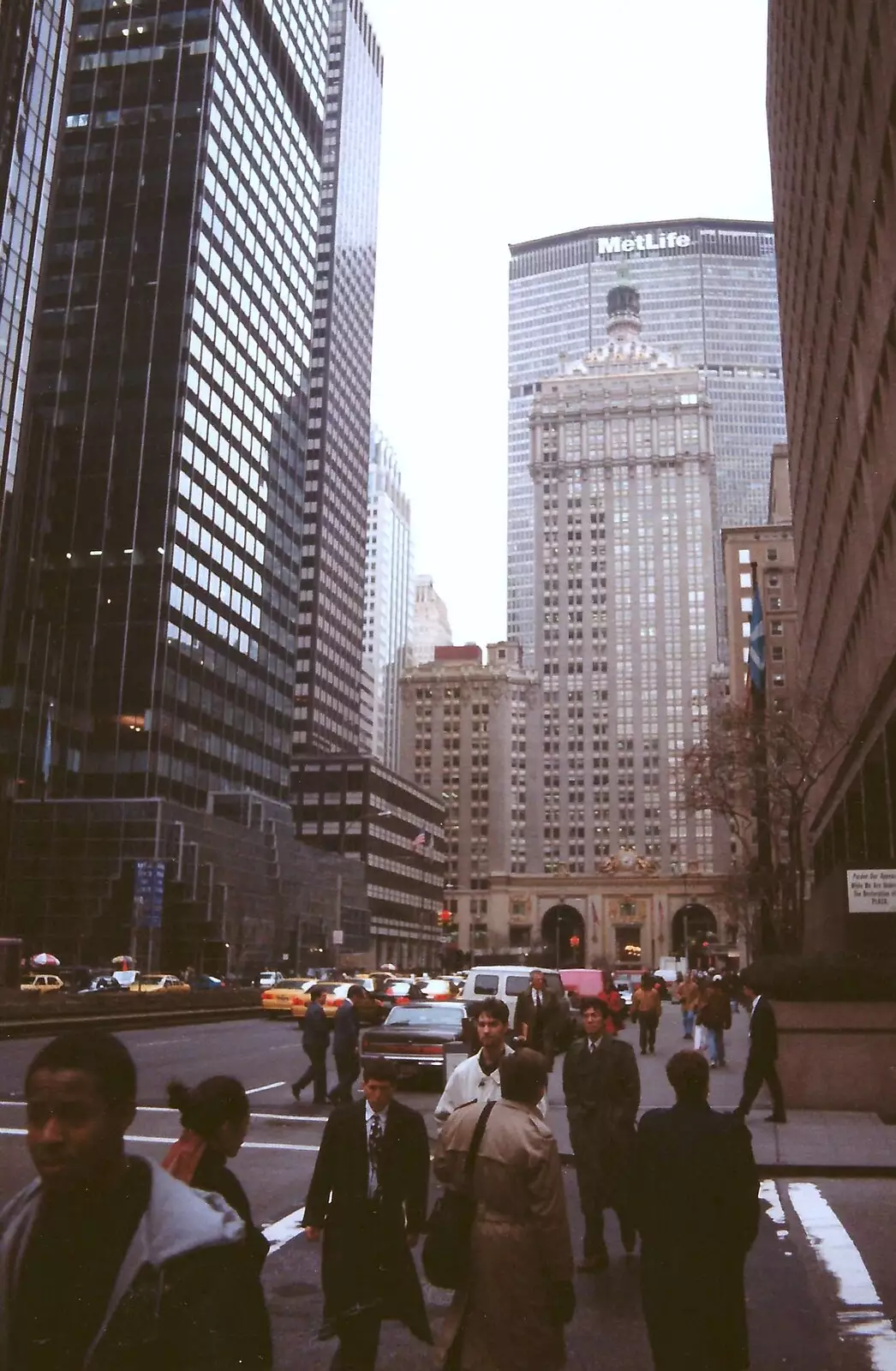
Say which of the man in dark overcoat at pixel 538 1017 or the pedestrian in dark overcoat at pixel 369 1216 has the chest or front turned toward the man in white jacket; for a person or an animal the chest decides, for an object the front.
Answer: the man in dark overcoat

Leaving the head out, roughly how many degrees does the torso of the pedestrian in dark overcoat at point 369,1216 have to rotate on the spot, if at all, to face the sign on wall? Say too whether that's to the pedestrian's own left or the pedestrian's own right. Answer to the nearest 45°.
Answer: approximately 135° to the pedestrian's own left

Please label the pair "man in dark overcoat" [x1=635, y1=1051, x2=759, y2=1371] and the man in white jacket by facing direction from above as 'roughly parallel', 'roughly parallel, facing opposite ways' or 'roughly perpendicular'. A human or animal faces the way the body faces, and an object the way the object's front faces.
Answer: roughly parallel, facing opposite ways

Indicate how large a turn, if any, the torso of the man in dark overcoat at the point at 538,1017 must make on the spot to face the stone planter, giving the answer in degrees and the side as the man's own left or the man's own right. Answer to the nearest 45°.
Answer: approximately 90° to the man's own left

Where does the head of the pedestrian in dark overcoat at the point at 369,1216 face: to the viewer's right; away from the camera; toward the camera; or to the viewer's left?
toward the camera

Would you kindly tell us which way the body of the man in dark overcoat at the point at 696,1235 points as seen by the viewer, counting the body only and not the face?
away from the camera

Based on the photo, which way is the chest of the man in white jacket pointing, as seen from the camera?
toward the camera

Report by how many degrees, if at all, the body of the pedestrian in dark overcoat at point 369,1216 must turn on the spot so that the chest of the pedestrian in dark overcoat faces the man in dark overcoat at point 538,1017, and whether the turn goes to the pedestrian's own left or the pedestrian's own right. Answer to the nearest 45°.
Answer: approximately 180°

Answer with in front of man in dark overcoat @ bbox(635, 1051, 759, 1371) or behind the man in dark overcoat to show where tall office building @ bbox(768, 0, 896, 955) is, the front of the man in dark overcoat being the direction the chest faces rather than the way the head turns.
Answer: in front

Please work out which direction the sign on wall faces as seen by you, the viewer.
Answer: facing the viewer

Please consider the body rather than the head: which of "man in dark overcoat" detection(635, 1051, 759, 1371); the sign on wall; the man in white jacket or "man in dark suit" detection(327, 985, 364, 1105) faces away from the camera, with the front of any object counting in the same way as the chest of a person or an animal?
"man in dark overcoat" detection(635, 1051, 759, 1371)

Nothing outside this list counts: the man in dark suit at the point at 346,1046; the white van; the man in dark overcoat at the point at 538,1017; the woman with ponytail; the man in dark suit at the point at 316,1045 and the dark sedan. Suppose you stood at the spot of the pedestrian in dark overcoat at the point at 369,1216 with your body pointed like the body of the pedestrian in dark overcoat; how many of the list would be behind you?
5

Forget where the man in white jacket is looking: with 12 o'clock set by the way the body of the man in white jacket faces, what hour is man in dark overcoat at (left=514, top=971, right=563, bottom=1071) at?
The man in dark overcoat is roughly at 6 o'clock from the man in white jacket.

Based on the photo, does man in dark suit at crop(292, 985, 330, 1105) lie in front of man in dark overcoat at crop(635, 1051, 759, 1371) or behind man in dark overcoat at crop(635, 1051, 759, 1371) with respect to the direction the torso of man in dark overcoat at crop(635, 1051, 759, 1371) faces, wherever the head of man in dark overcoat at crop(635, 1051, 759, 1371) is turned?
in front
